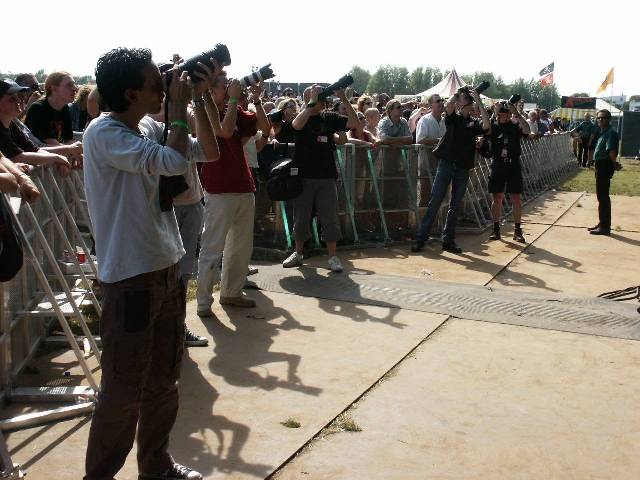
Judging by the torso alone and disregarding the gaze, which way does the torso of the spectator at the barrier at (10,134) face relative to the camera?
to the viewer's right

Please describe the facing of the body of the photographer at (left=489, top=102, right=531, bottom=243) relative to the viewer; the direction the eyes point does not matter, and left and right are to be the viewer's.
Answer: facing the viewer

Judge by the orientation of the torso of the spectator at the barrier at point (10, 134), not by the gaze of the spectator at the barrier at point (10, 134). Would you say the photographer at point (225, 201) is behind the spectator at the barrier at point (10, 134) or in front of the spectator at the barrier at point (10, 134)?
in front

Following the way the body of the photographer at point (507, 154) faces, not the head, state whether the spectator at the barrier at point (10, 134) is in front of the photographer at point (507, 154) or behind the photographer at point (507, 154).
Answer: in front

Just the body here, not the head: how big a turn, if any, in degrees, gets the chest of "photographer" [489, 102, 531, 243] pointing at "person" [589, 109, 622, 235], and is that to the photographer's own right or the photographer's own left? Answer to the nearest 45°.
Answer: approximately 135° to the photographer's own left

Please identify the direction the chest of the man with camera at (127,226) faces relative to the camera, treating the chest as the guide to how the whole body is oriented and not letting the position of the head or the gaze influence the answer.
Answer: to the viewer's right

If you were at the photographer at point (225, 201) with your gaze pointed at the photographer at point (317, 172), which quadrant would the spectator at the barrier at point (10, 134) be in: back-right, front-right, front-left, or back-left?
back-left
